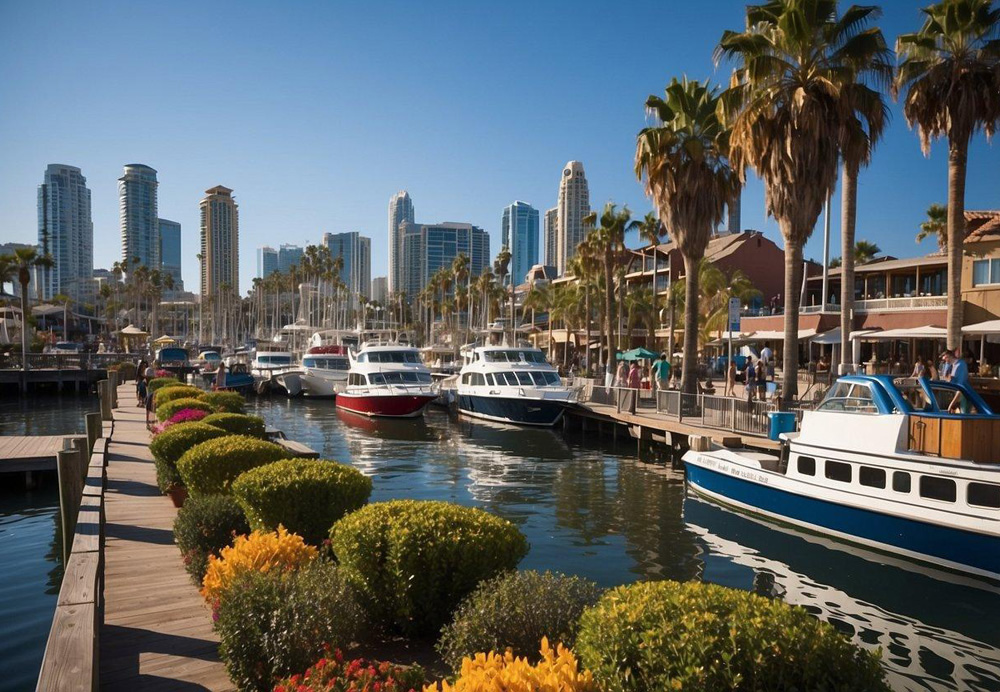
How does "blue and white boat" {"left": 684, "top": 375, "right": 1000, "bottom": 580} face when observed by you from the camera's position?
facing away from the viewer and to the left of the viewer

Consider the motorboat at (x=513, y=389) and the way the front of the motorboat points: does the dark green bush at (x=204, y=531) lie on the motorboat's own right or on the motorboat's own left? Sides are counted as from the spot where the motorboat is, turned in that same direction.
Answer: on the motorboat's own right

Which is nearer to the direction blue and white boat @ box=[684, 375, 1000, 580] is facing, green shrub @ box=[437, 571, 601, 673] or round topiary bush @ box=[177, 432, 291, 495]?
the round topiary bush

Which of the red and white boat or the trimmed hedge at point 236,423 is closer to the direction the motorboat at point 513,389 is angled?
the trimmed hedge

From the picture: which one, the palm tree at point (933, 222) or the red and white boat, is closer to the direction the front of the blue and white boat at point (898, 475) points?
the red and white boat

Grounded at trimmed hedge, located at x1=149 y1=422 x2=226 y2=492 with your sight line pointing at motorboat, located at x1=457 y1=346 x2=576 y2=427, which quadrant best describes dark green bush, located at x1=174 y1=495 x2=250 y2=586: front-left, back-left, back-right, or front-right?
back-right

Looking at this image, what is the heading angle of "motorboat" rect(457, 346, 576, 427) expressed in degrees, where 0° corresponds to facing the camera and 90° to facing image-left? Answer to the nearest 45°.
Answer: approximately 315°

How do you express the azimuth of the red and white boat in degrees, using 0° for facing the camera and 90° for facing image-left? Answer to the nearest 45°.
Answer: approximately 315°
